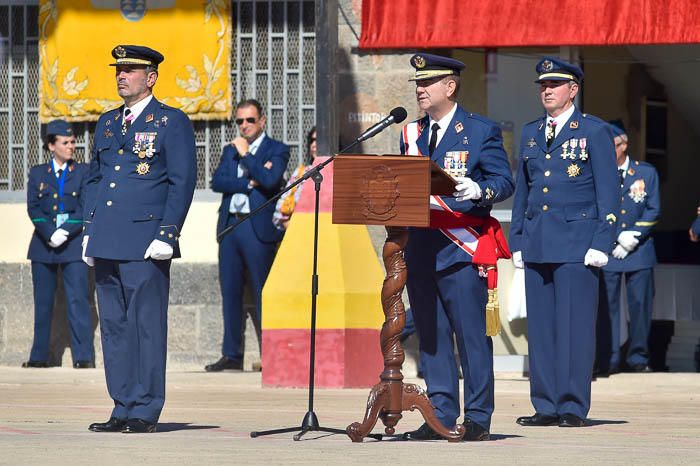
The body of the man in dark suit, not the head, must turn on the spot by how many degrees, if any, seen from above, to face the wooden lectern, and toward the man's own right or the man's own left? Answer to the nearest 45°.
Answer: approximately 45° to the man's own left

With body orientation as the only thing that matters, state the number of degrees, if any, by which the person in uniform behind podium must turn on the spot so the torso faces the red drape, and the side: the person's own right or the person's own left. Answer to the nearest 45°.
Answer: approximately 135° to the person's own right

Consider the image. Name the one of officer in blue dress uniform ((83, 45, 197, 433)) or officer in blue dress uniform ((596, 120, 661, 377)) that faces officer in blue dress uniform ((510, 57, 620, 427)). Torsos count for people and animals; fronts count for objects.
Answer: officer in blue dress uniform ((596, 120, 661, 377))

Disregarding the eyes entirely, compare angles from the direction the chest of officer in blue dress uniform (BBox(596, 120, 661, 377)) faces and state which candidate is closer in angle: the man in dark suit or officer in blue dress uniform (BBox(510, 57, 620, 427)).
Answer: the officer in blue dress uniform

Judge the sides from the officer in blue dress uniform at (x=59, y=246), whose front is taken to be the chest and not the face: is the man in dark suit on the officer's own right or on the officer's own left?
on the officer's own left

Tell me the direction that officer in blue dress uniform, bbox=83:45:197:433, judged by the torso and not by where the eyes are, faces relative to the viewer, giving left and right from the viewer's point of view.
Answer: facing the viewer and to the left of the viewer

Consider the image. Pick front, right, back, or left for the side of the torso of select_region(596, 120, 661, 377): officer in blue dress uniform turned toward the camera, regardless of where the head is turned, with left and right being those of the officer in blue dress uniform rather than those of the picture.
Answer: front

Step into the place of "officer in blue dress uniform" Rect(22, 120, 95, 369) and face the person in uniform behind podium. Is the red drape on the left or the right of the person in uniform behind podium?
left

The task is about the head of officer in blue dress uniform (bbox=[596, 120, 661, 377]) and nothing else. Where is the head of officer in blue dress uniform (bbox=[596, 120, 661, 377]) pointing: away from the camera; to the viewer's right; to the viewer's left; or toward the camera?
to the viewer's left

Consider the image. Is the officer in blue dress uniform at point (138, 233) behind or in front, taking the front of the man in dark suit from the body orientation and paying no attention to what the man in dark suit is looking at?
in front

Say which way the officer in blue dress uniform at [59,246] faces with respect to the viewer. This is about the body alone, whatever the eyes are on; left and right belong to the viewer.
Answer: facing the viewer
